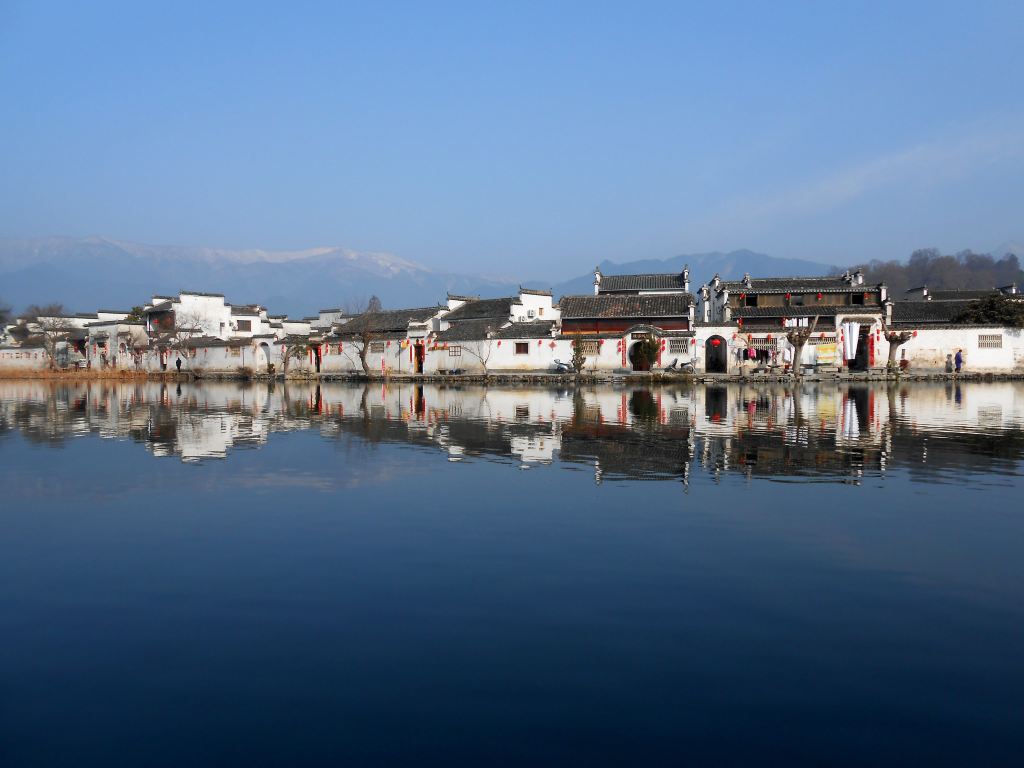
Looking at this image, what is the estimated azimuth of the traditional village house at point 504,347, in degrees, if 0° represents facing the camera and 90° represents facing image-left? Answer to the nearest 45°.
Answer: approximately 0°

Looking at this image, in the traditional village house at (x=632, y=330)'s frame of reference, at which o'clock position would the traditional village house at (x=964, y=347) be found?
the traditional village house at (x=964, y=347) is roughly at 9 o'clock from the traditional village house at (x=632, y=330).

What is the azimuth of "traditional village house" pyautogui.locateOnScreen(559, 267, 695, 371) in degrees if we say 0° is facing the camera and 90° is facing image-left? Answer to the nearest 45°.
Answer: approximately 0°

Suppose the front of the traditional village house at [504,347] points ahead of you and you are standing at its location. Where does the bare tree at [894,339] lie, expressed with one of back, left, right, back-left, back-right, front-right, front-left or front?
left

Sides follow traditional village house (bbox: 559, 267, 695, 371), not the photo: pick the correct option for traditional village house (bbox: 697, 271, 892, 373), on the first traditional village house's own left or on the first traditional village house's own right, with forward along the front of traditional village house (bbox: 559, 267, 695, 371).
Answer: on the first traditional village house's own left

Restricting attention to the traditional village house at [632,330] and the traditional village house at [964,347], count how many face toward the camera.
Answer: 2
